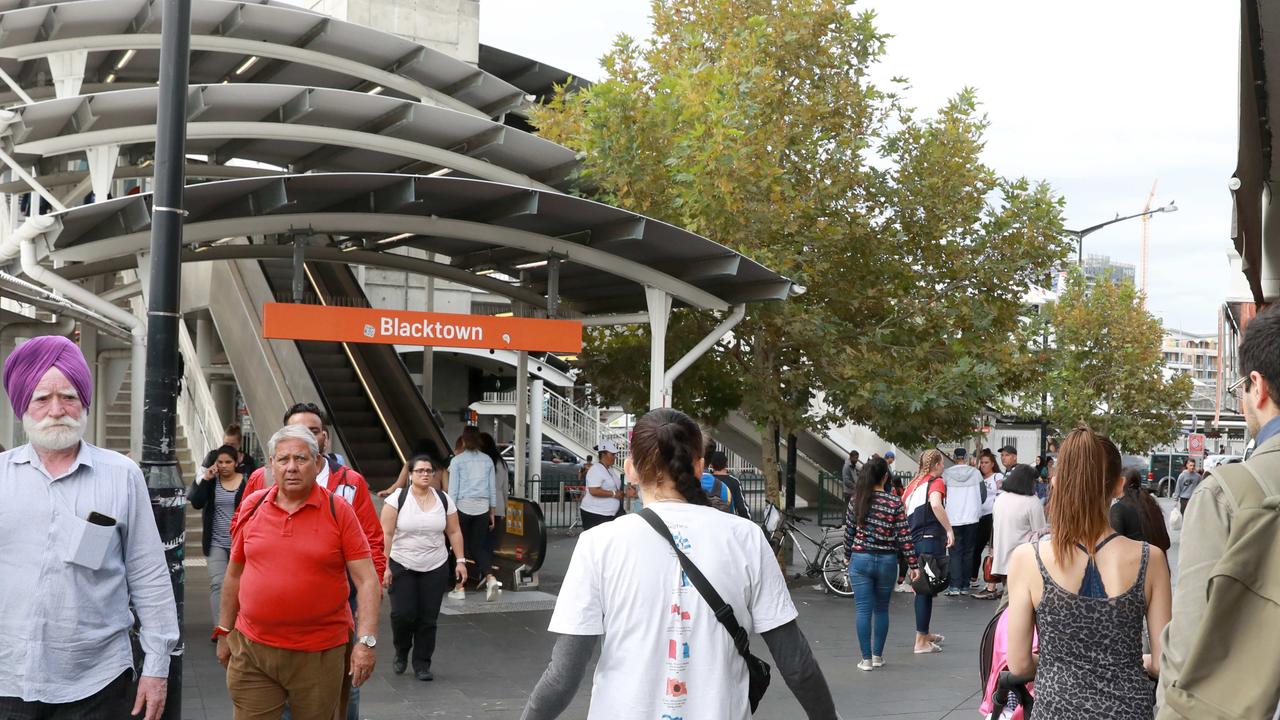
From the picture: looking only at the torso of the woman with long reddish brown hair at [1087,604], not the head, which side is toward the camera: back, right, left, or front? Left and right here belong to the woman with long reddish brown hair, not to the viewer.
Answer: back

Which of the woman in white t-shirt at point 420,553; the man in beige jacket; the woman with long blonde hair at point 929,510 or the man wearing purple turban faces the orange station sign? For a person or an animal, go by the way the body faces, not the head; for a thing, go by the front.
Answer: the man in beige jacket

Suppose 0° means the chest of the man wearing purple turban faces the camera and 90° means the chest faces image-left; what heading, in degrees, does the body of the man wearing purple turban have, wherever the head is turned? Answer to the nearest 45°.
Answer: approximately 0°

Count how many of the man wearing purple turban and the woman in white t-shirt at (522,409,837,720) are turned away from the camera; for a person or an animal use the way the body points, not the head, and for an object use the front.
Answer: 1

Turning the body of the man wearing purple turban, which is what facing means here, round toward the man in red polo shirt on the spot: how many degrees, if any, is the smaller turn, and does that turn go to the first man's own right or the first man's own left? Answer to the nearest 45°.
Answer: approximately 135° to the first man's own left

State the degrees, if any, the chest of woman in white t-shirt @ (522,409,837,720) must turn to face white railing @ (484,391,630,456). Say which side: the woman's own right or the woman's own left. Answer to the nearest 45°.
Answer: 0° — they already face it

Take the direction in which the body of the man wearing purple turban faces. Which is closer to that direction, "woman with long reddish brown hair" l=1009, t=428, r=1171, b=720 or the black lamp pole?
the woman with long reddish brown hair

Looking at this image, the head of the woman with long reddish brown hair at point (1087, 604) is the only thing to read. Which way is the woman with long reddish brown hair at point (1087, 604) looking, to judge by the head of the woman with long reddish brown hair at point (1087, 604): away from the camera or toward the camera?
away from the camera

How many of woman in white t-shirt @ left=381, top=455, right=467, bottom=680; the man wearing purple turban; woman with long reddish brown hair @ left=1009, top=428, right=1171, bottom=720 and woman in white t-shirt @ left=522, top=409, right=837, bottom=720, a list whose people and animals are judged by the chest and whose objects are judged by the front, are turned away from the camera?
2
